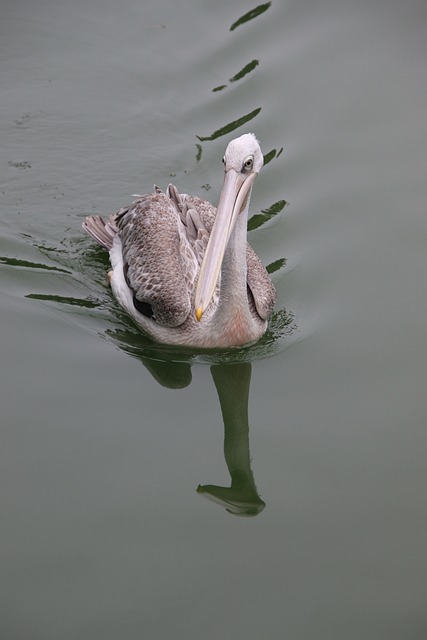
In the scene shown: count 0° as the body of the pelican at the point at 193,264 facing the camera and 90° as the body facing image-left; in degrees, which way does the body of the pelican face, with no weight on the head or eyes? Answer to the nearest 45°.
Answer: approximately 315°
